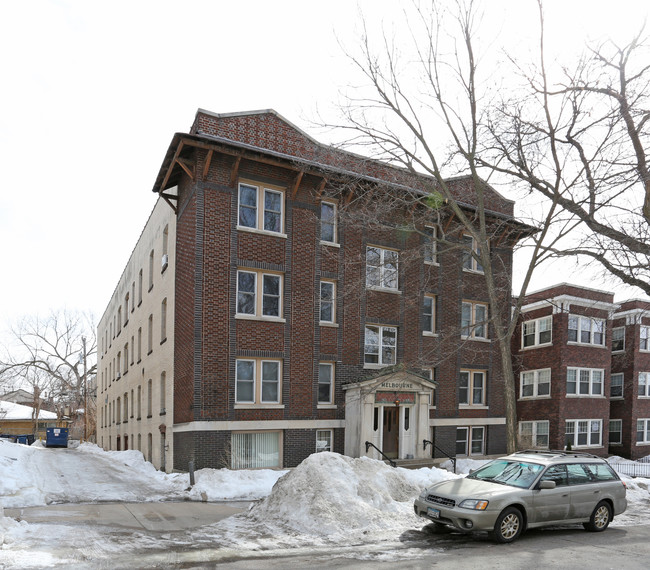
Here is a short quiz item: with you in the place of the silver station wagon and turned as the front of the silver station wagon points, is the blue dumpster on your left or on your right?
on your right

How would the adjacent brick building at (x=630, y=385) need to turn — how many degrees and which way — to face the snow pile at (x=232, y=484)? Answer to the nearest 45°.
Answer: approximately 45° to its right

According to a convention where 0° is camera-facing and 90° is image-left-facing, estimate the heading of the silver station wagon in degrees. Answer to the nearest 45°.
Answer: approximately 45°

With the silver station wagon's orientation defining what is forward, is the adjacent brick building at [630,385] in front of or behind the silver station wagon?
behind

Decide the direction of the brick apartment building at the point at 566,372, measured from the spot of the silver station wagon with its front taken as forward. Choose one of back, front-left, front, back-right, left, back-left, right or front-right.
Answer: back-right

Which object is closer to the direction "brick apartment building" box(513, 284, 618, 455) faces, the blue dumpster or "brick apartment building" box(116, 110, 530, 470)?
the brick apartment building

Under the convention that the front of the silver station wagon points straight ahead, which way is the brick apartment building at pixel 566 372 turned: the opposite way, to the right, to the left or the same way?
to the left
